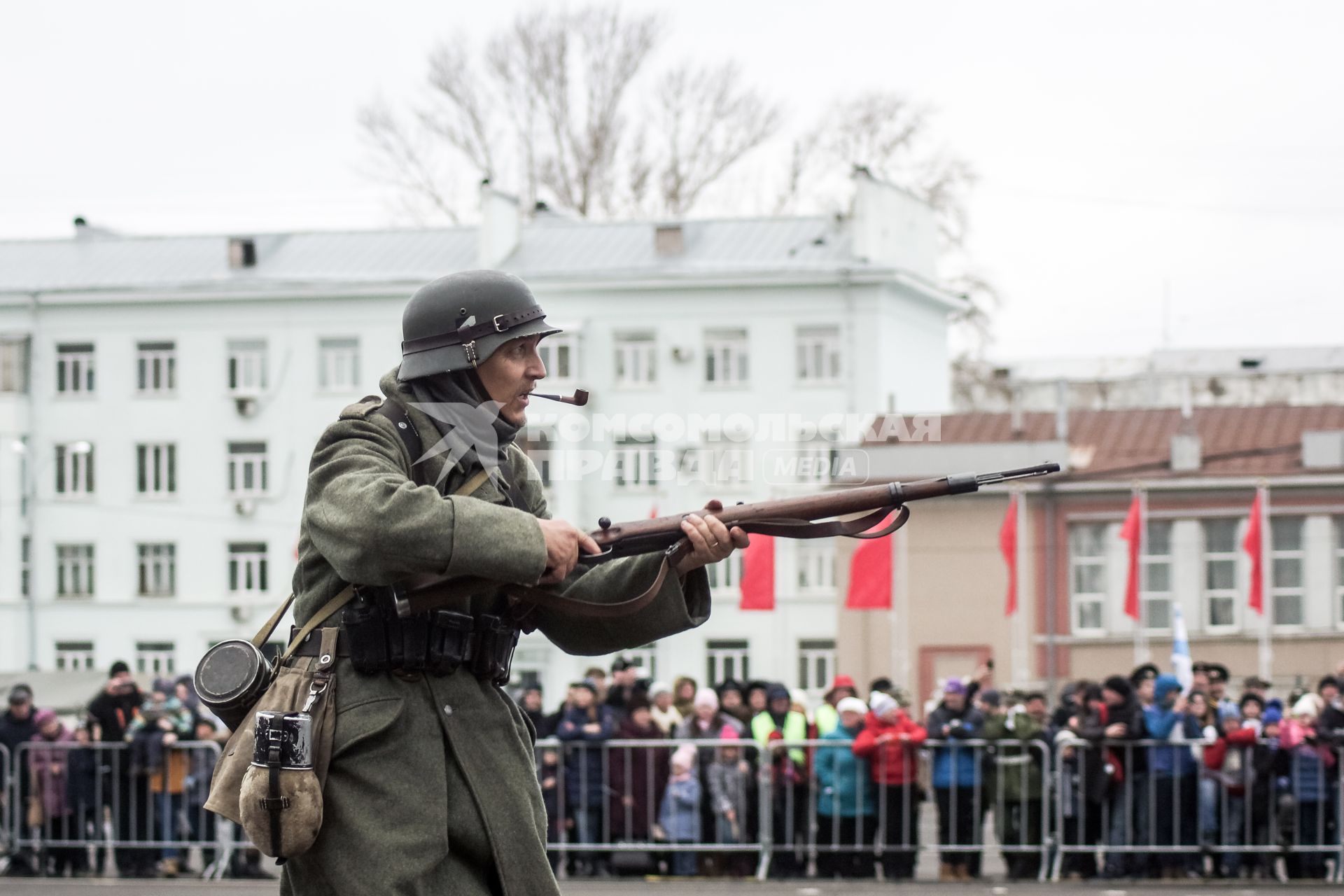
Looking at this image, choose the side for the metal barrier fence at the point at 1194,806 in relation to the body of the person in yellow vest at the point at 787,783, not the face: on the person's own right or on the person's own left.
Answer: on the person's own left

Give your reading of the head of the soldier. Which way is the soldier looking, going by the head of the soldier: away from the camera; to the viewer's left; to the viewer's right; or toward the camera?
to the viewer's right

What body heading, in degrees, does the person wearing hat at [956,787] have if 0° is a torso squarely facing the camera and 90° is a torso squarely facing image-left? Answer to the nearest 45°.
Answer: approximately 0°

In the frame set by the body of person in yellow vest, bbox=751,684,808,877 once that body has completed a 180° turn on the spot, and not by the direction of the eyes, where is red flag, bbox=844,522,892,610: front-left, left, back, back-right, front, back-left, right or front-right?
front

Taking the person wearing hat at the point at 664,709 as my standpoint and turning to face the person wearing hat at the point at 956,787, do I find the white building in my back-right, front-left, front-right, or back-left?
back-left

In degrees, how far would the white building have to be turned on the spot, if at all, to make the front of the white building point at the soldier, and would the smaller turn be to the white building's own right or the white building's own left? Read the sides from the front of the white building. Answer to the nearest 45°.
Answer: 0° — it already faces them
